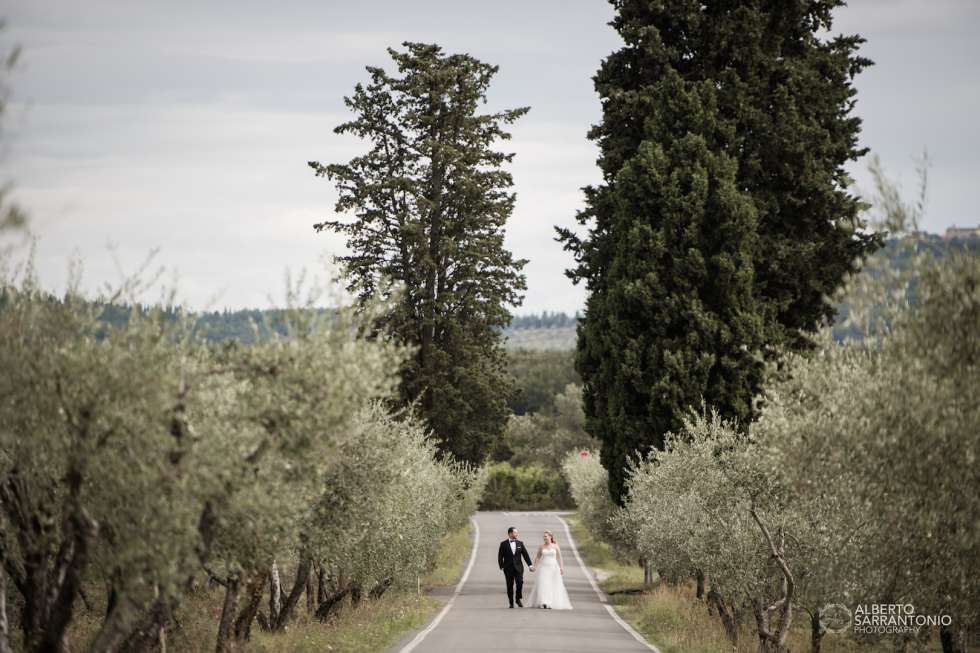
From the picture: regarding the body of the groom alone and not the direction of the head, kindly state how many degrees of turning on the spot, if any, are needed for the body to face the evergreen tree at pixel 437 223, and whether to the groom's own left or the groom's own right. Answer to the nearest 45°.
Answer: approximately 180°

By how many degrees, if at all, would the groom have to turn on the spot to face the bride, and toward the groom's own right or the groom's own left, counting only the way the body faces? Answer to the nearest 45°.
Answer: approximately 90° to the groom's own left

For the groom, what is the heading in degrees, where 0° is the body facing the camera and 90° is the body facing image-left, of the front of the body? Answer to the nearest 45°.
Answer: approximately 0°
